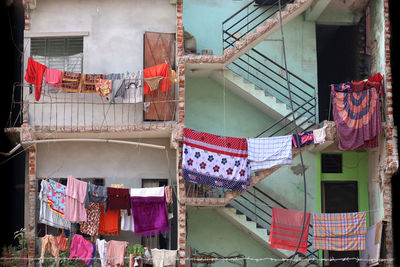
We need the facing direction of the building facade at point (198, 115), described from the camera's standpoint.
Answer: facing the viewer
